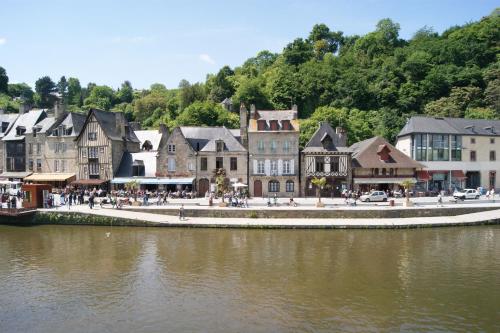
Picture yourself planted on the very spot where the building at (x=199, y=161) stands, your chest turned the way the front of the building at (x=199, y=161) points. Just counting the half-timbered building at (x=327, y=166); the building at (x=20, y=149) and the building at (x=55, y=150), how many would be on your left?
1

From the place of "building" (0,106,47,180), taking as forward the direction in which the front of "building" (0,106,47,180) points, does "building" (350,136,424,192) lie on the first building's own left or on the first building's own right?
on the first building's own left

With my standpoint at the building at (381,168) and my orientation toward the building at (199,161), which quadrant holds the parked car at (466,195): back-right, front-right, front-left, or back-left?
back-left

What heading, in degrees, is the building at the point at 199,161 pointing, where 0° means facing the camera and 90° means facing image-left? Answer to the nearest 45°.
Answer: approximately 0°
